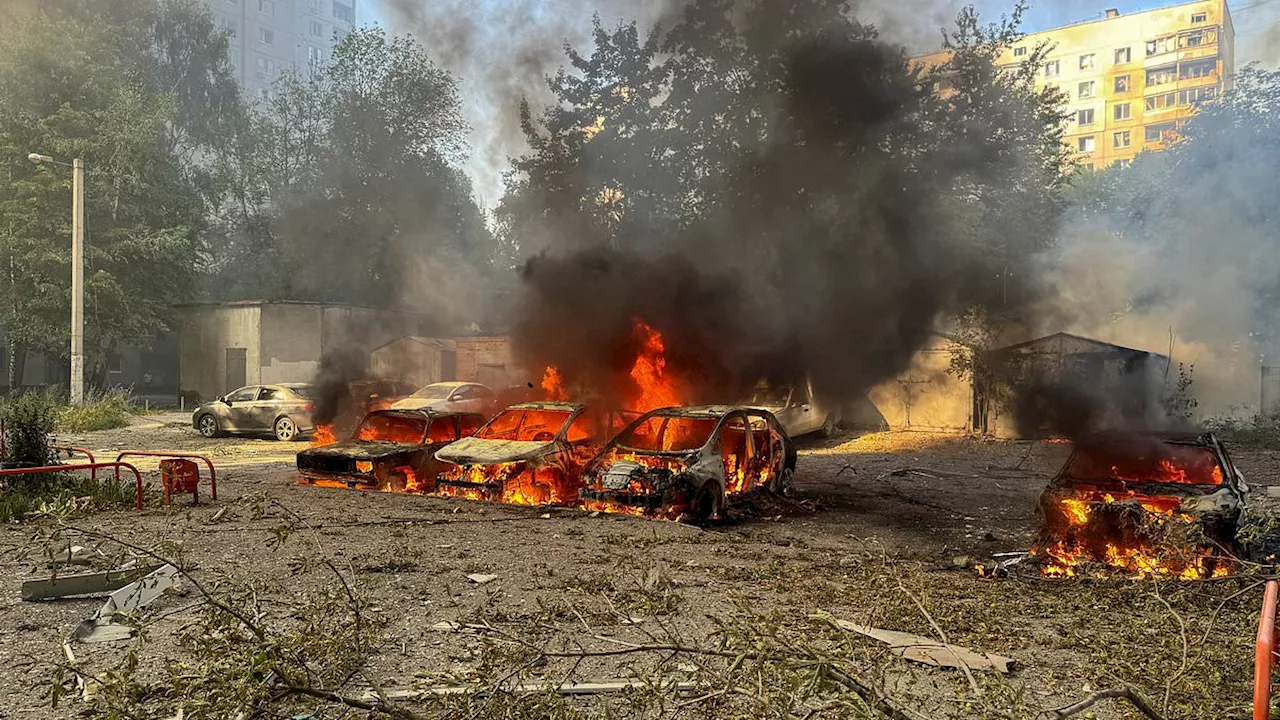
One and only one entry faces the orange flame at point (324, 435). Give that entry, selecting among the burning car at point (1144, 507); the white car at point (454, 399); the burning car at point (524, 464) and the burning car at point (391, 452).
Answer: the white car

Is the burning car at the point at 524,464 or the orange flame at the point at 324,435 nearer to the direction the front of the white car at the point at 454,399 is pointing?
the orange flame

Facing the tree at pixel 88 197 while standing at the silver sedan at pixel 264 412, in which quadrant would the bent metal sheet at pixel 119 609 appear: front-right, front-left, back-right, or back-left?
back-left

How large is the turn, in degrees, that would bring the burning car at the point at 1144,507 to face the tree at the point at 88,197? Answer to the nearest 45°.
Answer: approximately 90° to its right

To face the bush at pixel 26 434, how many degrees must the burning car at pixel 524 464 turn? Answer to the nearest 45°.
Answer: approximately 45° to its right

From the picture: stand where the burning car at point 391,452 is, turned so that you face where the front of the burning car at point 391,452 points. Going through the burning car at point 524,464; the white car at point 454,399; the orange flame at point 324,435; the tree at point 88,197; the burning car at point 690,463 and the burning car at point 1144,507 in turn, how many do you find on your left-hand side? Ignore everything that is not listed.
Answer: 3

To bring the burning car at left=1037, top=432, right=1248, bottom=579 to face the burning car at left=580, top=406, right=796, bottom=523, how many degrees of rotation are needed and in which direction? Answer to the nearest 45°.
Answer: approximately 90° to its right

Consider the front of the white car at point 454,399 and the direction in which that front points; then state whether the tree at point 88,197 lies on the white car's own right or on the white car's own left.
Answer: on the white car's own right

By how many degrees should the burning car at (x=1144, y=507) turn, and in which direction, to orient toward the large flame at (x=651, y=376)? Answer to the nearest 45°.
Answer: approximately 135° to its right

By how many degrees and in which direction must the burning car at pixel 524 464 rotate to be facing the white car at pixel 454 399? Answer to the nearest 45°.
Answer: approximately 135° to its right
